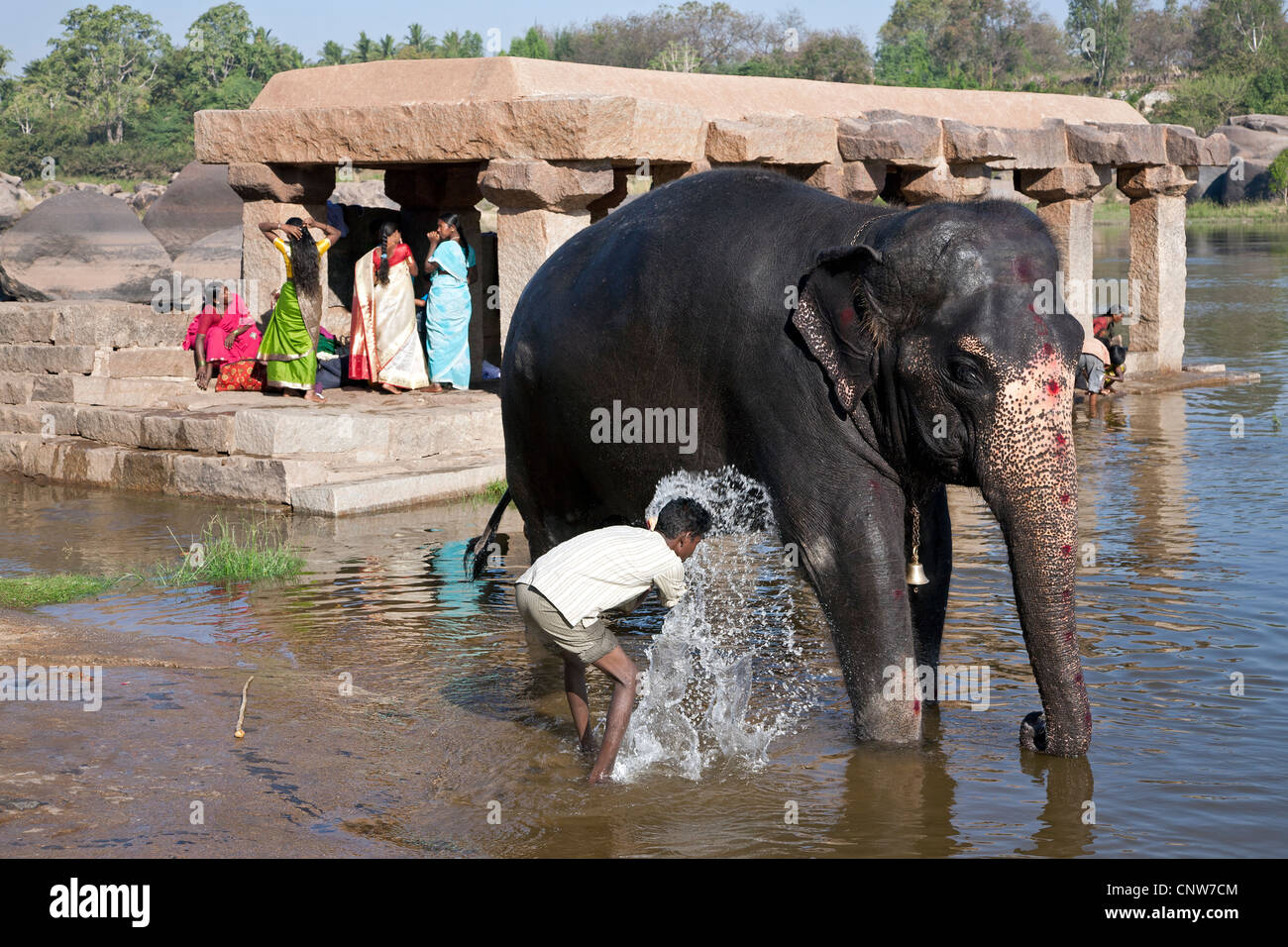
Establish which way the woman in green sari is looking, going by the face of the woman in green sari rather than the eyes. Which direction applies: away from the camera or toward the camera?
away from the camera

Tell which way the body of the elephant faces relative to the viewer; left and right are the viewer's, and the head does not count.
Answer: facing the viewer and to the right of the viewer

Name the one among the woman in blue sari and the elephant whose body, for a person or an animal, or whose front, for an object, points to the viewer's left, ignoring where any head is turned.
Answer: the woman in blue sari

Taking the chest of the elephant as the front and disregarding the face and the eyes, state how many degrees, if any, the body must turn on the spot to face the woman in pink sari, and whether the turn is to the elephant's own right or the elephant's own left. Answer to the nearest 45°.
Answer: approximately 180°

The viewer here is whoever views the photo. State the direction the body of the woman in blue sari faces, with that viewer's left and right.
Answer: facing to the left of the viewer

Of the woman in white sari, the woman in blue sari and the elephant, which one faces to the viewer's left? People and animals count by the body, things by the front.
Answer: the woman in blue sari

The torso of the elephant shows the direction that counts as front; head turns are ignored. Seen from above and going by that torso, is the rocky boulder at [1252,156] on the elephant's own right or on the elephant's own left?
on the elephant's own left

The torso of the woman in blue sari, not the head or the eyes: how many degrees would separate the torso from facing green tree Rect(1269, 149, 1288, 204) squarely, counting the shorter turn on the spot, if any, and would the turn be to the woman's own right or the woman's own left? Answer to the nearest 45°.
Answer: approximately 135° to the woman's own right

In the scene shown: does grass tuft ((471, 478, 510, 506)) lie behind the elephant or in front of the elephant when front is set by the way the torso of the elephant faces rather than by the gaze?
behind

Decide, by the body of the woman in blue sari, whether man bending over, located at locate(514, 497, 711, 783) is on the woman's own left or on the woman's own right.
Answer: on the woman's own left
